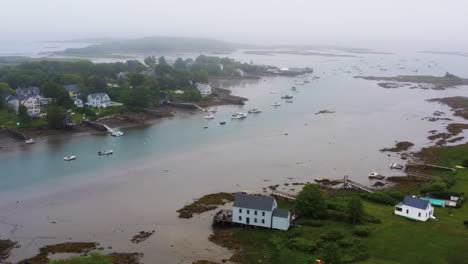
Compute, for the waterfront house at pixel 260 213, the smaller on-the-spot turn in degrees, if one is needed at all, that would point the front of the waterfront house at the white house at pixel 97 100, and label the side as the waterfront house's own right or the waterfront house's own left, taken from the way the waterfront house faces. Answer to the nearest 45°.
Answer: approximately 135° to the waterfront house's own right

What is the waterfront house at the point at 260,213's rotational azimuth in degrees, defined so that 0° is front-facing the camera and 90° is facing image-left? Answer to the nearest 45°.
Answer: approximately 0°

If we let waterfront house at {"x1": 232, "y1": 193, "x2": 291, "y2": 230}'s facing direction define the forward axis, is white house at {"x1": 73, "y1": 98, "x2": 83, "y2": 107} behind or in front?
behind

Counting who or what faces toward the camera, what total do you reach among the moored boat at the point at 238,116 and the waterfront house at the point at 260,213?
1

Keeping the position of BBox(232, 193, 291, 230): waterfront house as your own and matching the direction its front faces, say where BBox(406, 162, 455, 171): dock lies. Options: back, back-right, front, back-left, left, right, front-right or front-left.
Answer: back-left

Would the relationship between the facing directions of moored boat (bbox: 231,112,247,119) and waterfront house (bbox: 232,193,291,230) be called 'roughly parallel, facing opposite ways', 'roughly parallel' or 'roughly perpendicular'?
roughly perpendicular

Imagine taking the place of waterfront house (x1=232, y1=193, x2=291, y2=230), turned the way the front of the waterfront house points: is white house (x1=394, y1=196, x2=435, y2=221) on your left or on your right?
on your left

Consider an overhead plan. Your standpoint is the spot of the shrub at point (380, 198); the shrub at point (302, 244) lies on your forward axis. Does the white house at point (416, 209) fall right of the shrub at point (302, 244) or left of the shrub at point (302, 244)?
left

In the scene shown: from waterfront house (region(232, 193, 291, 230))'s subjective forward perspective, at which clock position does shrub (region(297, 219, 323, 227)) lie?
The shrub is roughly at 9 o'clock from the waterfront house.
